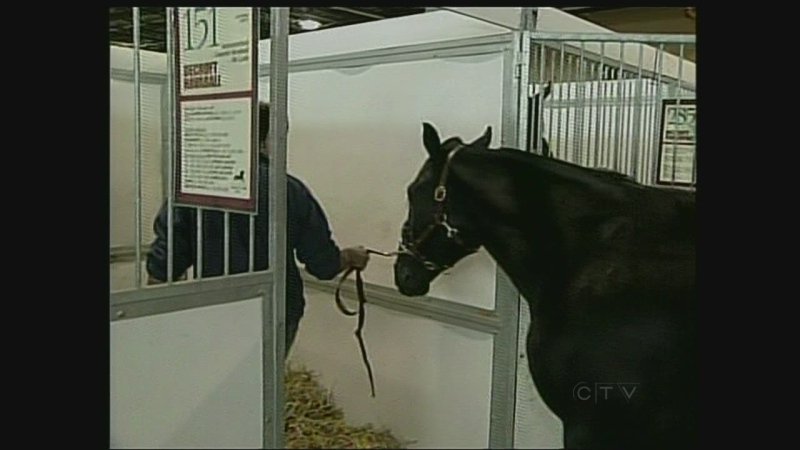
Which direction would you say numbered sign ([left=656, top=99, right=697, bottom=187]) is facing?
toward the camera

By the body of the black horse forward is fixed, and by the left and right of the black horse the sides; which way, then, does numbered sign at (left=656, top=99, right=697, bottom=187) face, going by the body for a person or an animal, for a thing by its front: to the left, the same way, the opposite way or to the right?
to the left

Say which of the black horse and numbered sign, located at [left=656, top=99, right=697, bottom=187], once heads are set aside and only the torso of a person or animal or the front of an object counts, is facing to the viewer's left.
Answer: the black horse

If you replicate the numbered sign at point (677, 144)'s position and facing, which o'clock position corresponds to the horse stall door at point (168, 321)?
The horse stall door is roughly at 2 o'clock from the numbered sign.

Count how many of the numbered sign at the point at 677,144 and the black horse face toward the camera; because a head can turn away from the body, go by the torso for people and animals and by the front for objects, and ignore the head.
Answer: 1

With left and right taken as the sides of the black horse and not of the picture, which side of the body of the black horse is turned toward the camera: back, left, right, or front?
left
